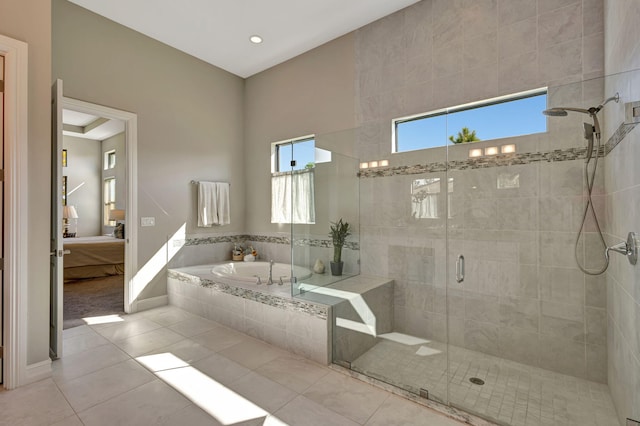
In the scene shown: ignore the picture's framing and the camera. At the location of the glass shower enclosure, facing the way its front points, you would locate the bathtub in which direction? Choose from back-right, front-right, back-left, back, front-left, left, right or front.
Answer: front-right

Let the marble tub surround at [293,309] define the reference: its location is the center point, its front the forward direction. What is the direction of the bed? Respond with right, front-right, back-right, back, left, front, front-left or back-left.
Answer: right

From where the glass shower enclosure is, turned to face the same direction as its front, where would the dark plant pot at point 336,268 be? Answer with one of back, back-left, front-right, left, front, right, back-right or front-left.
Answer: front-right

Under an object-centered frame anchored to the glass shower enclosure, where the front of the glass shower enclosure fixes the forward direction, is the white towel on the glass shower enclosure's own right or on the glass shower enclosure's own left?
on the glass shower enclosure's own right

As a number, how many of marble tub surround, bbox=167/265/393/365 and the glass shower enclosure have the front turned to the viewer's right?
0

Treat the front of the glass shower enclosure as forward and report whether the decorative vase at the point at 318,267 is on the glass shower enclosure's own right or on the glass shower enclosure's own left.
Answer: on the glass shower enclosure's own right

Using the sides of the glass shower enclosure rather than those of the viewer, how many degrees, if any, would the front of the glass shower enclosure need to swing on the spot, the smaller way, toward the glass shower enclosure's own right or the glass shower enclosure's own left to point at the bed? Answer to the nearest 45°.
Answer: approximately 45° to the glass shower enclosure's own right

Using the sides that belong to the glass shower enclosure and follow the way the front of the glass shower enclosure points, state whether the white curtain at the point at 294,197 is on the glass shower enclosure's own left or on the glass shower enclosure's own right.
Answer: on the glass shower enclosure's own right

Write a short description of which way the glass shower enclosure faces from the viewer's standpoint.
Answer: facing the viewer and to the left of the viewer

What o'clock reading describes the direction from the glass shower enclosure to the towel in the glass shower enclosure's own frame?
The towel is roughly at 2 o'clock from the glass shower enclosure.
